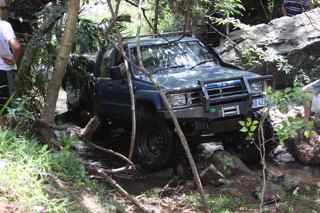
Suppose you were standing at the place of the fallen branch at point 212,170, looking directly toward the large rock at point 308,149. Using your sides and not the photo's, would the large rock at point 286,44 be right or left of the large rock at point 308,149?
left

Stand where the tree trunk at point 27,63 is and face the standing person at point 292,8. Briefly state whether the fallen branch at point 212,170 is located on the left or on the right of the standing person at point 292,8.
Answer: right

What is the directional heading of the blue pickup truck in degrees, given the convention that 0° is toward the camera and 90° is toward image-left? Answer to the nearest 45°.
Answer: approximately 315°

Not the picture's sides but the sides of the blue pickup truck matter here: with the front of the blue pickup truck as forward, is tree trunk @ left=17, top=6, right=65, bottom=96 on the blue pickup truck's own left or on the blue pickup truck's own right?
on the blue pickup truck's own right

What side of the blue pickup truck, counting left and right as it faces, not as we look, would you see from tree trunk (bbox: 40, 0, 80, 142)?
right

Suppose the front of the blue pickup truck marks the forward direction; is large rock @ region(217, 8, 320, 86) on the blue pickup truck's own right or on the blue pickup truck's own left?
on the blue pickup truck's own left
